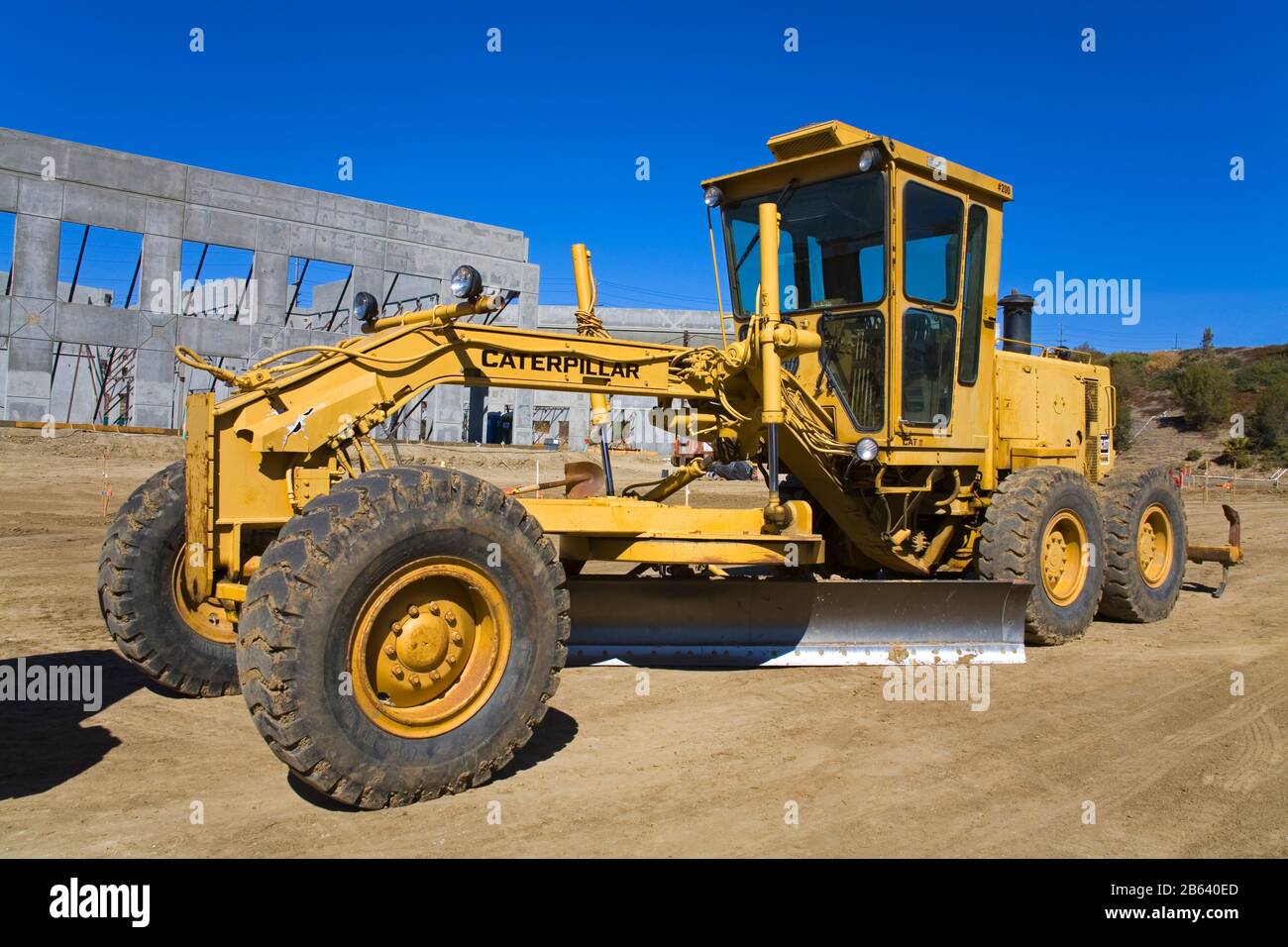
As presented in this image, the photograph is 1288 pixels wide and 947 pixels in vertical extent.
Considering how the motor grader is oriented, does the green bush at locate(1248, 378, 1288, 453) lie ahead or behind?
behind

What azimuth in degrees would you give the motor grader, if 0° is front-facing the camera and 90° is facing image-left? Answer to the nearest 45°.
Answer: approximately 45°

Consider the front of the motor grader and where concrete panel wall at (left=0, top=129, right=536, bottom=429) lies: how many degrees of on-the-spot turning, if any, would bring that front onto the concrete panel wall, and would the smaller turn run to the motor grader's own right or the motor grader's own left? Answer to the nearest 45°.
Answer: approximately 90° to the motor grader's own right

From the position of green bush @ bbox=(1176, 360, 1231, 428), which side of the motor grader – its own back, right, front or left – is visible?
back

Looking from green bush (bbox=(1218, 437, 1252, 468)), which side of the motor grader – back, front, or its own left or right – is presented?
back
